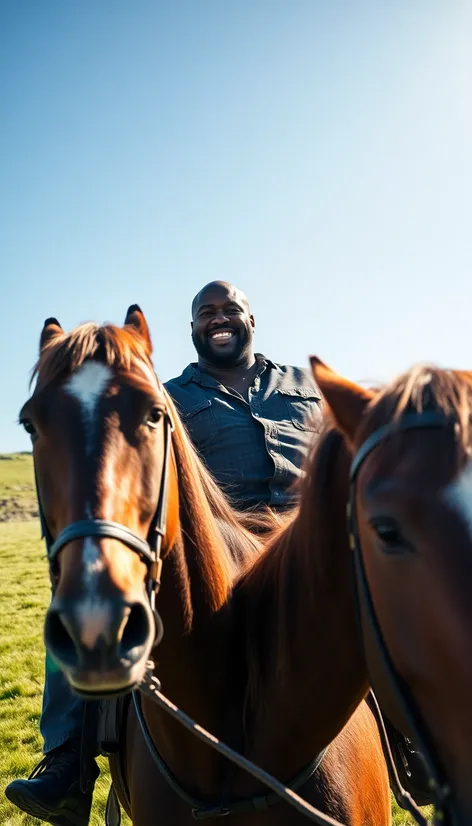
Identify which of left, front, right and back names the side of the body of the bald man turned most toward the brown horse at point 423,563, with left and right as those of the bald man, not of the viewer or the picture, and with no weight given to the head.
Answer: front

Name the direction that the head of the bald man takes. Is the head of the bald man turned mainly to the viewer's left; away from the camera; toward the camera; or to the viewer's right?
toward the camera

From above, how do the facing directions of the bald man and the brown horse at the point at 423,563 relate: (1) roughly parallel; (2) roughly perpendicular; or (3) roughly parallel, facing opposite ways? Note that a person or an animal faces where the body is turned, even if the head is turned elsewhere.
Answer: roughly parallel

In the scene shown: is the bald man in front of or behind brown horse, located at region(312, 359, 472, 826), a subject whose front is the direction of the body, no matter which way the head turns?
behind

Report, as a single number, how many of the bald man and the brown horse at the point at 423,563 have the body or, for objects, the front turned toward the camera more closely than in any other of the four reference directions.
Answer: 2

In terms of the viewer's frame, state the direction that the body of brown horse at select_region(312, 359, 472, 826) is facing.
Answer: toward the camera

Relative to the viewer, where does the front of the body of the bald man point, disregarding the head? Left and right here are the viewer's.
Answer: facing the viewer
